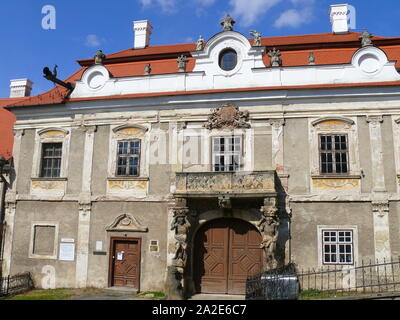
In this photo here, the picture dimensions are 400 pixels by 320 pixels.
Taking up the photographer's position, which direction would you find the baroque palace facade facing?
facing the viewer

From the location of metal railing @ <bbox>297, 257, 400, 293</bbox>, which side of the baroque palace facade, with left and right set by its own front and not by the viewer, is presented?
left

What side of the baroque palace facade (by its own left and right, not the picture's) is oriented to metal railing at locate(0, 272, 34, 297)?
right
